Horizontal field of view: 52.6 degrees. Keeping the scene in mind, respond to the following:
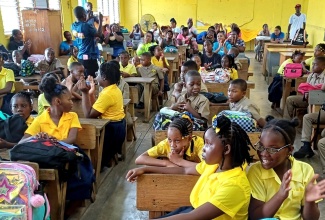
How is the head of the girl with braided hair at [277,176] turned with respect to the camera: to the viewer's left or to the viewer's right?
to the viewer's left

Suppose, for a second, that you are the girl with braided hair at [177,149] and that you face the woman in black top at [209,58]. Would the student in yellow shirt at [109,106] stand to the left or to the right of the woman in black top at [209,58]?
left

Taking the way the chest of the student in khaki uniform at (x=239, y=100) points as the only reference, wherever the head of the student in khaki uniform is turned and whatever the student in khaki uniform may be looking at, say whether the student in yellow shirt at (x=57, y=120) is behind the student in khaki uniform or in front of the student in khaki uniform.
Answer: in front

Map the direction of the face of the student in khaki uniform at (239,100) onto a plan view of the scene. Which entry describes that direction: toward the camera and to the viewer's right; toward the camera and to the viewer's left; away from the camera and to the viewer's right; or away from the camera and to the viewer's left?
toward the camera and to the viewer's left

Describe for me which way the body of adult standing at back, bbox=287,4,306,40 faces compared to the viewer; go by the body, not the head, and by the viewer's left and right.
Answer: facing the viewer

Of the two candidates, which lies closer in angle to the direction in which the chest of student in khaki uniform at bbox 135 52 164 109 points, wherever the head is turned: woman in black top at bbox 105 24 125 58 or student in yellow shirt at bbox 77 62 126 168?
the student in yellow shirt

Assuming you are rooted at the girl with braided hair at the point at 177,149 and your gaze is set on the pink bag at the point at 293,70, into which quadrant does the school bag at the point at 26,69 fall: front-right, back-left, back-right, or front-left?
front-left

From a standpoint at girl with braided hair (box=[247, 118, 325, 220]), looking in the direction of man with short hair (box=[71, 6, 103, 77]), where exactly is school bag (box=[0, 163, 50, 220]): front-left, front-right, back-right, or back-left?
front-left

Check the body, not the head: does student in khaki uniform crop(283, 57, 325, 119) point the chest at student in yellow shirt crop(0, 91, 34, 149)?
no

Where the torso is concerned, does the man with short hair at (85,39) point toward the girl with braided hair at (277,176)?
no

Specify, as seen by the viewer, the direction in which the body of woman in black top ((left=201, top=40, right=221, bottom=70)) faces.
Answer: toward the camera
